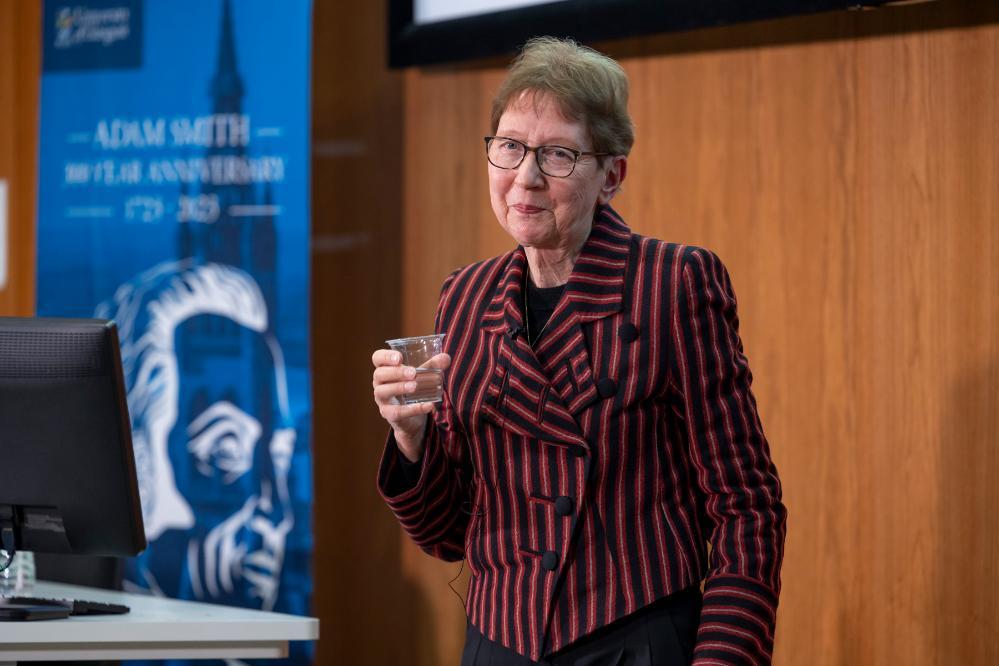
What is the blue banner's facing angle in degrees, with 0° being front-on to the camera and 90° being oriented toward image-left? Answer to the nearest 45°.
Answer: approximately 0°

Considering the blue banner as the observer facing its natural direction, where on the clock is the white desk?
The white desk is roughly at 12 o'clock from the blue banner.

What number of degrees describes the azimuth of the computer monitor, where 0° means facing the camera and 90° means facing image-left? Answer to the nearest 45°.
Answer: approximately 180°

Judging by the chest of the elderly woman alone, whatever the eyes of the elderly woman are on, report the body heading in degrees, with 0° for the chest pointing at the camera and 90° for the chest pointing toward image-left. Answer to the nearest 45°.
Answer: approximately 45°

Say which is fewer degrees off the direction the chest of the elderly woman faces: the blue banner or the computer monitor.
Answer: the computer monitor

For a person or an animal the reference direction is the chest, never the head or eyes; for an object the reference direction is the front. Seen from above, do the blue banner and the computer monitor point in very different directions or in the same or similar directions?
very different directions
